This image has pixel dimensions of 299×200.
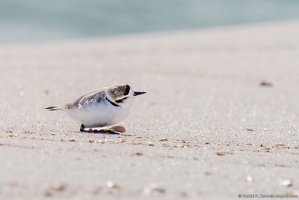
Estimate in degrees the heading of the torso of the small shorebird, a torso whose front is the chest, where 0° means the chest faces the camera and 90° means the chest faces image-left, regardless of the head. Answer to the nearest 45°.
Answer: approximately 270°

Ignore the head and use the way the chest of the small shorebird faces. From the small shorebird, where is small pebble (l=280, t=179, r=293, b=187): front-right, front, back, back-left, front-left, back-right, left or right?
front-right

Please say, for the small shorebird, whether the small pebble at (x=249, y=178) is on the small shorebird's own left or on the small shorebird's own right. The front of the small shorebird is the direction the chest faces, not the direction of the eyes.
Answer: on the small shorebird's own right

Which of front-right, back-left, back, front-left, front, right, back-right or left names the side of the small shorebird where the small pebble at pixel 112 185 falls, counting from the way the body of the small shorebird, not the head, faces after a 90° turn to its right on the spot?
front
